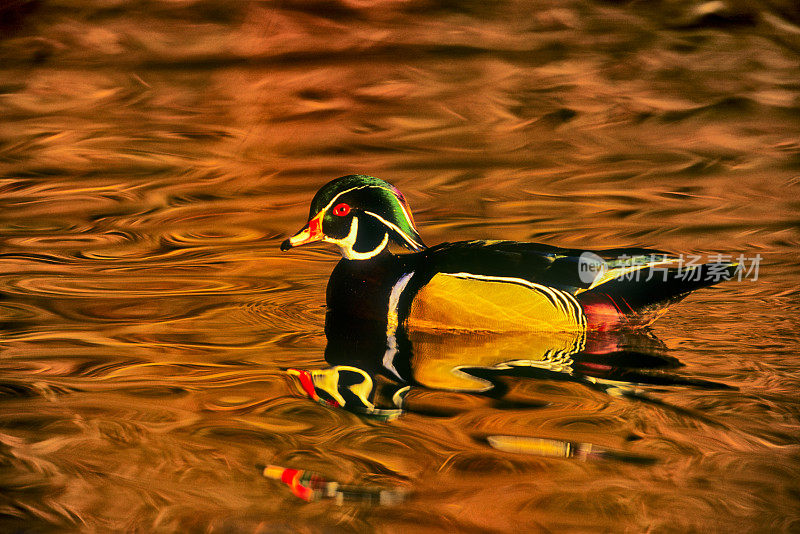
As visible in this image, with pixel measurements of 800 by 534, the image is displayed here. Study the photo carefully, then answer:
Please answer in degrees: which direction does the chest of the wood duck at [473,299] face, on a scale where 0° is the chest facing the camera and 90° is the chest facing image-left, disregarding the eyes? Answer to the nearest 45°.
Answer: approximately 90°
